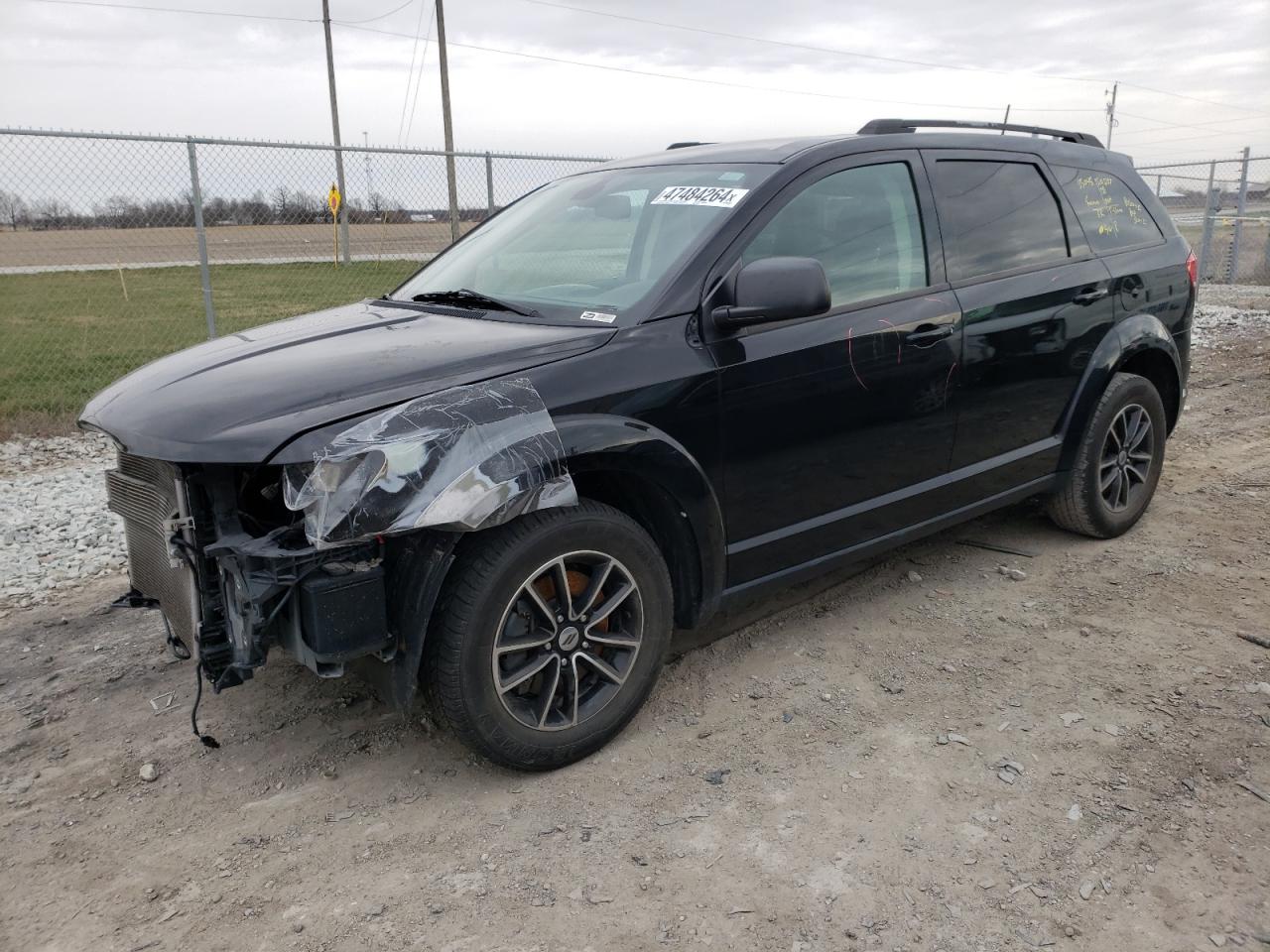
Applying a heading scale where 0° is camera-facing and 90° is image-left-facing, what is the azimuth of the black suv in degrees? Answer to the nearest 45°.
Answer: approximately 45°

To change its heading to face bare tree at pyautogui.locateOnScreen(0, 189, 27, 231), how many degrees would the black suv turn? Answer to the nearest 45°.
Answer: approximately 90° to its right
